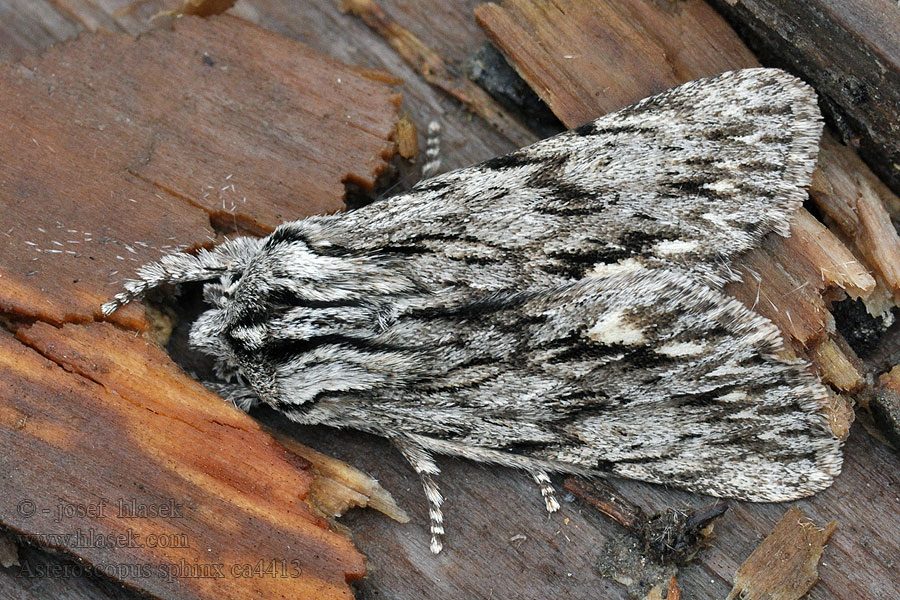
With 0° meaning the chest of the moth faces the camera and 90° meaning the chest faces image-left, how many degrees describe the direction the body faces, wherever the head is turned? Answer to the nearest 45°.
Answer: approximately 90°

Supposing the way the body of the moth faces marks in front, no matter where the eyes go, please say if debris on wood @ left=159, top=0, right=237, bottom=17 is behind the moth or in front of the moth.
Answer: in front

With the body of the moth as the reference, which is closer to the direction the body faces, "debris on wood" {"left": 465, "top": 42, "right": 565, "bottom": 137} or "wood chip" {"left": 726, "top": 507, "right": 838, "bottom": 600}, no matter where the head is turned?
the debris on wood

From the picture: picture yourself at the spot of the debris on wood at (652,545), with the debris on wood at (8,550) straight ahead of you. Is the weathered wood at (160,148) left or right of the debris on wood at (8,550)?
right

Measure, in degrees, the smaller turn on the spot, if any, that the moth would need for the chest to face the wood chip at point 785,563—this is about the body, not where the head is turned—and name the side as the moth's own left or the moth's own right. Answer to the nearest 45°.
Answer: approximately 180°
